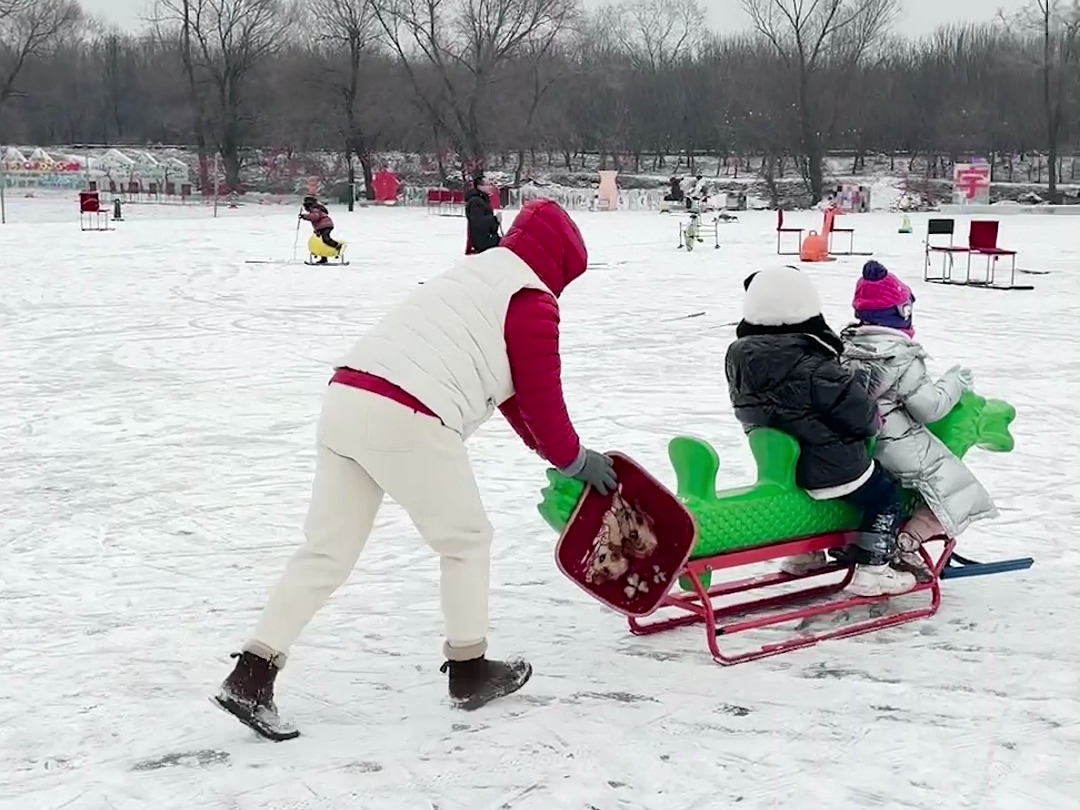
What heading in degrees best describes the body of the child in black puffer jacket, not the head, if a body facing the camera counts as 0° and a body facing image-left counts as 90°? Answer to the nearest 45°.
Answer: approximately 225°

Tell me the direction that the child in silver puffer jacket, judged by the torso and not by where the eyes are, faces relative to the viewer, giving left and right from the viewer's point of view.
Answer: facing away from the viewer and to the right of the viewer
